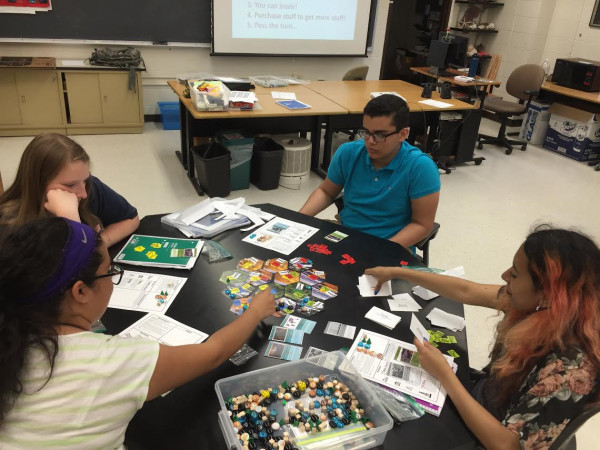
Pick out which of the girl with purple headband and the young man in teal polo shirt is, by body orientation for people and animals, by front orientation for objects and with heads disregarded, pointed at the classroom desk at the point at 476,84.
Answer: the girl with purple headband

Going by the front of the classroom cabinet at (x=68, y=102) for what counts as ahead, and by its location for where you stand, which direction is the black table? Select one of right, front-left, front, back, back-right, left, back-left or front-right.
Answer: front

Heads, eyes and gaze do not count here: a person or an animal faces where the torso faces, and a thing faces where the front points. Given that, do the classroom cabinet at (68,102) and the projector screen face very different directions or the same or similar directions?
same or similar directions

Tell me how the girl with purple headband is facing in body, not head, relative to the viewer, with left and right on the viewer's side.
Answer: facing away from the viewer and to the right of the viewer

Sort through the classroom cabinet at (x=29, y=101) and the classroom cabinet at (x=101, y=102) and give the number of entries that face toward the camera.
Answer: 2

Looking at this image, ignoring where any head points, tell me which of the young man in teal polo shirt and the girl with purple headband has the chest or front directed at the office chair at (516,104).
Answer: the girl with purple headband

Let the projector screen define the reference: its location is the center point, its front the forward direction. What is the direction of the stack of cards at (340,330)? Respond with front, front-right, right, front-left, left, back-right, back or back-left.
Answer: front

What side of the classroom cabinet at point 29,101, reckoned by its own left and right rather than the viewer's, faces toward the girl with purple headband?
front

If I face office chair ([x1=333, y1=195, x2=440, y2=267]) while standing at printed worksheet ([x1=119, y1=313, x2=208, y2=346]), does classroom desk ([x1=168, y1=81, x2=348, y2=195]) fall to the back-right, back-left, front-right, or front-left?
front-left

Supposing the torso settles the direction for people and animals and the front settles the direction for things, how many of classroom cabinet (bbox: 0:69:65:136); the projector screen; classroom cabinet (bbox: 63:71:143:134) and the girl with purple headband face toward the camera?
3

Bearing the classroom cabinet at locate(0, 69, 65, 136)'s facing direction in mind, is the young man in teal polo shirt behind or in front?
in front

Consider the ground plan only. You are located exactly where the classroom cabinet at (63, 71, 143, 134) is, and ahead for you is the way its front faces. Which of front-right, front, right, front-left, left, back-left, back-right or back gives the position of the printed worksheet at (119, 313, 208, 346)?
front

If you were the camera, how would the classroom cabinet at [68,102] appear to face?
facing the viewer

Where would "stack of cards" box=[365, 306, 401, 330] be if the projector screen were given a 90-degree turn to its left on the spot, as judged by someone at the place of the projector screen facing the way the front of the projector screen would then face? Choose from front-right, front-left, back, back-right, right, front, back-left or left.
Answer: right

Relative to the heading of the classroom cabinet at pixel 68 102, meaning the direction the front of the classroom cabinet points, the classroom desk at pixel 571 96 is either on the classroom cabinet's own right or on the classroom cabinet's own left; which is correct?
on the classroom cabinet's own left

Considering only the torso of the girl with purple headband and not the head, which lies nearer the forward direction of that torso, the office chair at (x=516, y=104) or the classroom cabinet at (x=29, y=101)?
the office chair

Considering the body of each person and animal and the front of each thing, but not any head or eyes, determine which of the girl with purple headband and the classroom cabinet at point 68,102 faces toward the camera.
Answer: the classroom cabinet

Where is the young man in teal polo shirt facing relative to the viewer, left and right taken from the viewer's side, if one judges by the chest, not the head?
facing the viewer and to the left of the viewer

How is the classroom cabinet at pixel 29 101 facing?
toward the camera

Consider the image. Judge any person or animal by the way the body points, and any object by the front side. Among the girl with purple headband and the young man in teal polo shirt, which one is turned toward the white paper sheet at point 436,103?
the girl with purple headband

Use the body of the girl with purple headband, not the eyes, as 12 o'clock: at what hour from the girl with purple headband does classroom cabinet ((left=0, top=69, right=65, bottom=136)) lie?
The classroom cabinet is roughly at 10 o'clock from the girl with purple headband.
